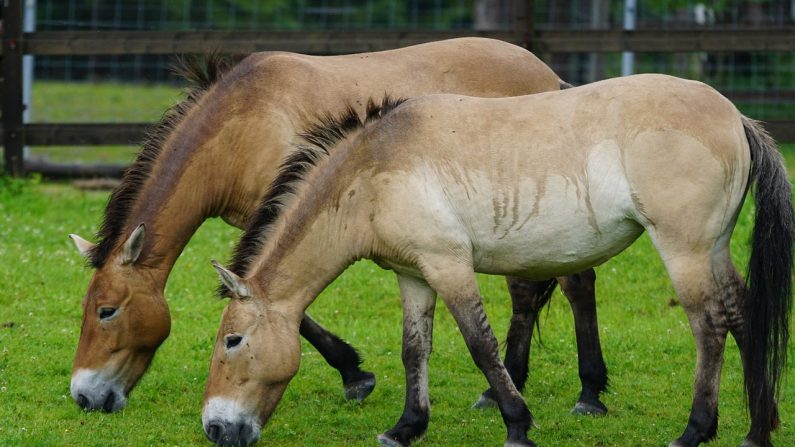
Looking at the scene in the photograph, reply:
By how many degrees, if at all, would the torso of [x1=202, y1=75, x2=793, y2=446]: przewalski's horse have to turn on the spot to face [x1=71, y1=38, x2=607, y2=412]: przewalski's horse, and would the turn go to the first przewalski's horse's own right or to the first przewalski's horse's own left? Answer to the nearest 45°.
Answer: approximately 45° to the first przewalski's horse's own right

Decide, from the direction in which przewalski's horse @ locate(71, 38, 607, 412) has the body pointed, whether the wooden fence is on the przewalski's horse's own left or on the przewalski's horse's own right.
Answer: on the przewalski's horse's own right

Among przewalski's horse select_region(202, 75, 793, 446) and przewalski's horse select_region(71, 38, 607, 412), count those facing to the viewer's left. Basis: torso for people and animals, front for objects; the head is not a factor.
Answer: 2

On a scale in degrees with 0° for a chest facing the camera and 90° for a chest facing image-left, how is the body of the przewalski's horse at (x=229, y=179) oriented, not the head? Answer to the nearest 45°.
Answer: approximately 90°

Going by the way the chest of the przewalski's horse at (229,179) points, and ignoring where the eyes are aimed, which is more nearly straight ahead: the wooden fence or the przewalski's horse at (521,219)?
the wooden fence

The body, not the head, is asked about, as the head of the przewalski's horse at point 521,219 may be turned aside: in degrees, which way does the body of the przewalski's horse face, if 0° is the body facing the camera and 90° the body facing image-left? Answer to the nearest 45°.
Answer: approximately 90°

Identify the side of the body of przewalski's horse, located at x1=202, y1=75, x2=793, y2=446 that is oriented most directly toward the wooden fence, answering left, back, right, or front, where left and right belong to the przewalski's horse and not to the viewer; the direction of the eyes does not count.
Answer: right
